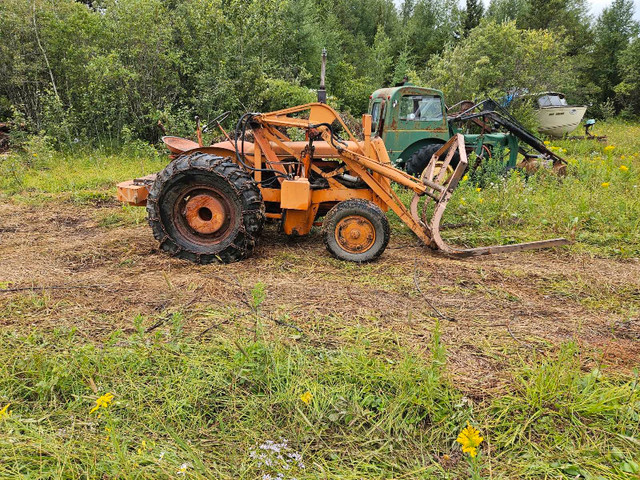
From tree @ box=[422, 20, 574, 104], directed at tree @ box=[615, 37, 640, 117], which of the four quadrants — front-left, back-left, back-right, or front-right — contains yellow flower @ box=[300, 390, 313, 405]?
back-right

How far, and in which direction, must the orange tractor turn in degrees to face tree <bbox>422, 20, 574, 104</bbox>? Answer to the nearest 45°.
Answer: approximately 45° to its left

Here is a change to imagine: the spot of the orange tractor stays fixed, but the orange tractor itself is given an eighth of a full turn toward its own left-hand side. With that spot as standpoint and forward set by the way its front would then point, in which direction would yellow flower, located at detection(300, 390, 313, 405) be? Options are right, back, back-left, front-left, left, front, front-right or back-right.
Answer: back-right

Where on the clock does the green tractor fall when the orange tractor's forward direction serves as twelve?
The green tractor is roughly at 10 o'clock from the orange tractor.

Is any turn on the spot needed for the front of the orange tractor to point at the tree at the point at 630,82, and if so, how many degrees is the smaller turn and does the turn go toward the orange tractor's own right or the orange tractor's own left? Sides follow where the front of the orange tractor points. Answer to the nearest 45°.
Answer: approximately 45° to the orange tractor's own left

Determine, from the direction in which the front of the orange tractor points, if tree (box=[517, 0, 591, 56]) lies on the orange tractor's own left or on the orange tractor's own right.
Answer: on the orange tractor's own left

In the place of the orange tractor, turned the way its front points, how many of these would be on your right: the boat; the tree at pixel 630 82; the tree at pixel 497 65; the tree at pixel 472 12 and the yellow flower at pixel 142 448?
1

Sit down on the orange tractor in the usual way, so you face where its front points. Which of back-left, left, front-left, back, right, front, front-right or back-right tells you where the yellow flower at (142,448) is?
right

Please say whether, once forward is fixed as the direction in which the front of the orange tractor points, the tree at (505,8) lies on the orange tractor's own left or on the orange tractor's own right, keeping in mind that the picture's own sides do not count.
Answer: on the orange tractor's own left

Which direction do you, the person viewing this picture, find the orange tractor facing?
facing to the right of the viewer

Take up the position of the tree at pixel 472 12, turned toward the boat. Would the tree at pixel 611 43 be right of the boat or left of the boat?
left

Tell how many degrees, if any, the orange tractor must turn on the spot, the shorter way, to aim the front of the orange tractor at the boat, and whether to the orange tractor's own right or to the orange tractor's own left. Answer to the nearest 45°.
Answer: approximately 45° to the orange tractor's own left
